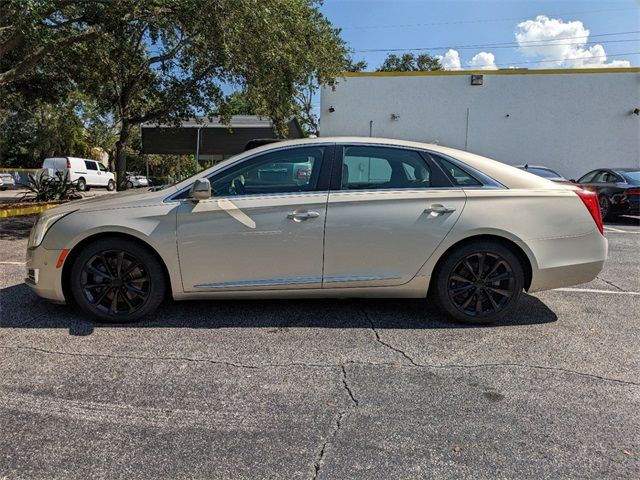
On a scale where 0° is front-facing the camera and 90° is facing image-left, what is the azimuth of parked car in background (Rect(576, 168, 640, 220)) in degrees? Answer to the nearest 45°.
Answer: approximately 135°

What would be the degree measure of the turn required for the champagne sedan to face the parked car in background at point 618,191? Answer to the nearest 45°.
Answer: approximately 135° to its right

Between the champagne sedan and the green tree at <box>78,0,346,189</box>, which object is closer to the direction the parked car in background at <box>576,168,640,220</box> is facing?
the green tree

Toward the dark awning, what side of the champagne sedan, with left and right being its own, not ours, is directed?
right

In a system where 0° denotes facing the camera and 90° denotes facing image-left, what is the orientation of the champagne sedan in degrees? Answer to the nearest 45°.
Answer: approximately 90°
